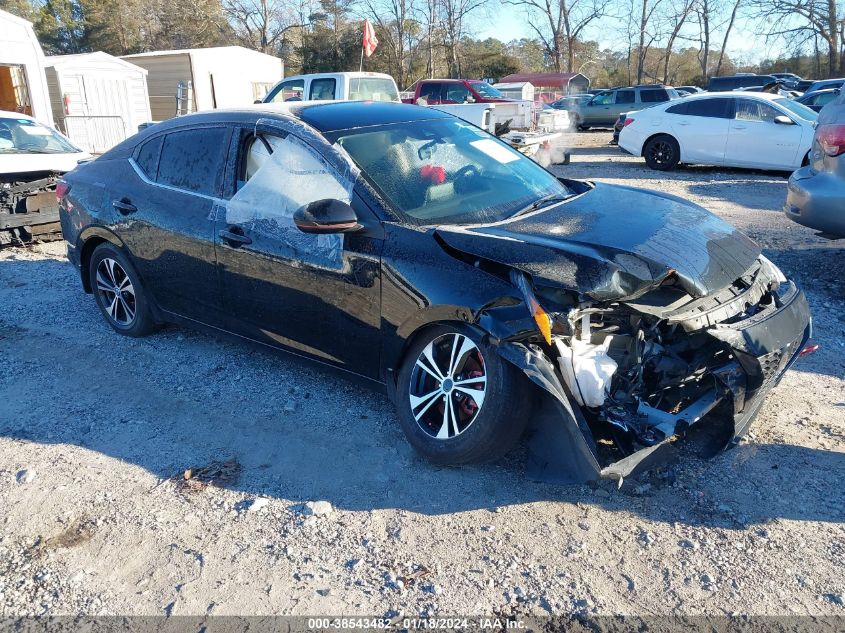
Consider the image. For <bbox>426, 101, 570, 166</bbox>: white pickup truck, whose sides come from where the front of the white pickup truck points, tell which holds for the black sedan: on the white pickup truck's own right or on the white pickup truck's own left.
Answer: on the white pickup truck's own left

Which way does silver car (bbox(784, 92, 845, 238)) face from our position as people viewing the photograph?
facing away from the viewer and to the right of the viewer

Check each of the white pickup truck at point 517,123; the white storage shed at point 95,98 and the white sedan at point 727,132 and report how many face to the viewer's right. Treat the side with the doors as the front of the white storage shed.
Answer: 1

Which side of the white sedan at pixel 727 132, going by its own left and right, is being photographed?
right

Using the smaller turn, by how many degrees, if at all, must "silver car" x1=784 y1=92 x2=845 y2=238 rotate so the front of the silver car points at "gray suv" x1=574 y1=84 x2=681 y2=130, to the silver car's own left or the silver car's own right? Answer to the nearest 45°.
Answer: approximately 45° to the silver car's own left

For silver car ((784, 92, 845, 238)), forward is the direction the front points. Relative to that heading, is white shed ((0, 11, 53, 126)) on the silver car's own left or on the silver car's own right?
on the silver car's own left

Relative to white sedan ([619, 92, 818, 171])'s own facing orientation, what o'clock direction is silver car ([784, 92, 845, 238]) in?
The silver car is roughly at 3 o'clock from the white sedan.

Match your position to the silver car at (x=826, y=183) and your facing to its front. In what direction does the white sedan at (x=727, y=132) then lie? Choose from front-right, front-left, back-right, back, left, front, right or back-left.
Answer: front-left
